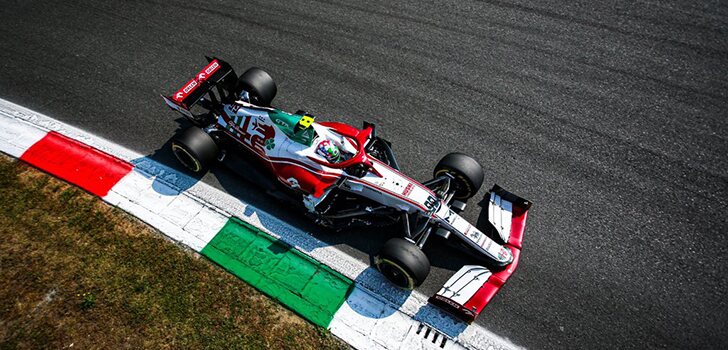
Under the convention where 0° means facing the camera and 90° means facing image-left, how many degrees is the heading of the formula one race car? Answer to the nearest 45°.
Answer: approximately 315°
